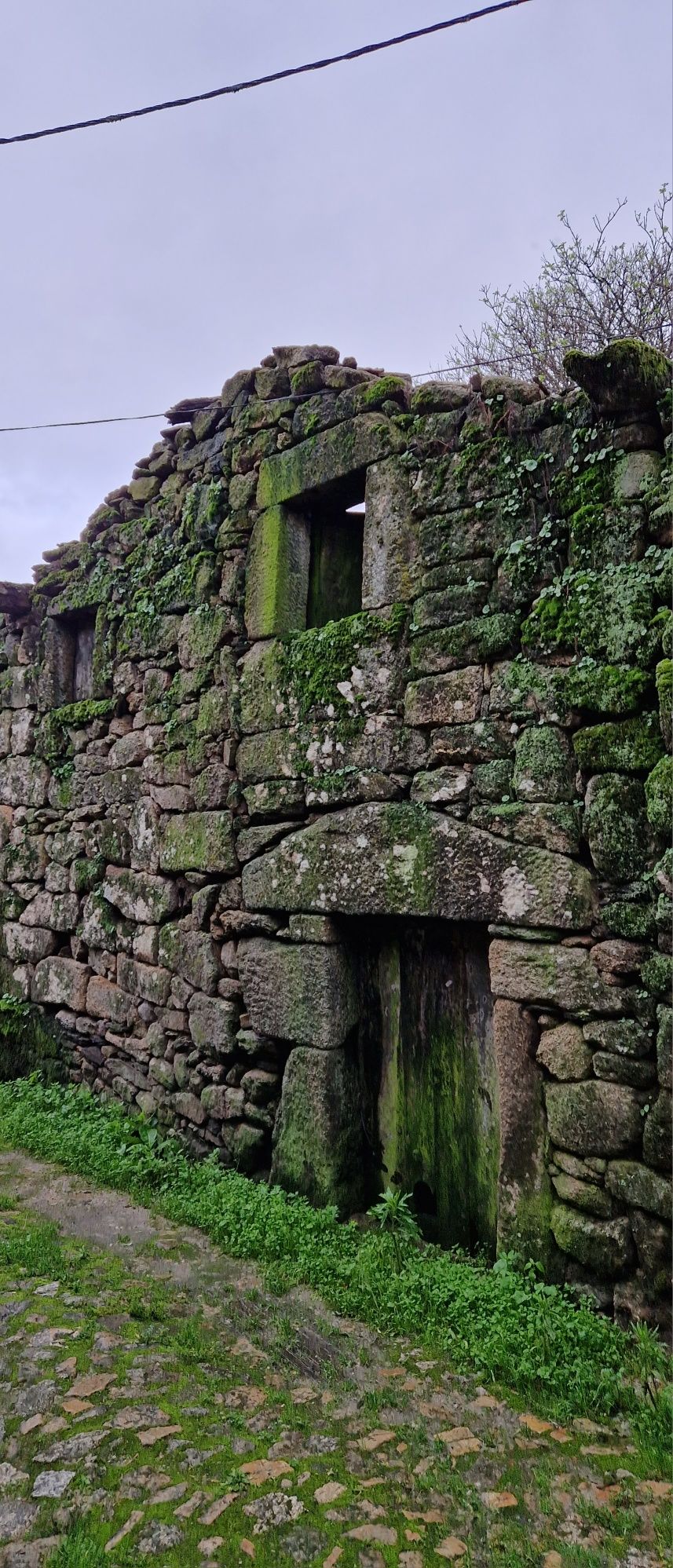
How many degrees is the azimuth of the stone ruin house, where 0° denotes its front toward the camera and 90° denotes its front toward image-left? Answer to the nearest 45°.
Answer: approximately 45°
